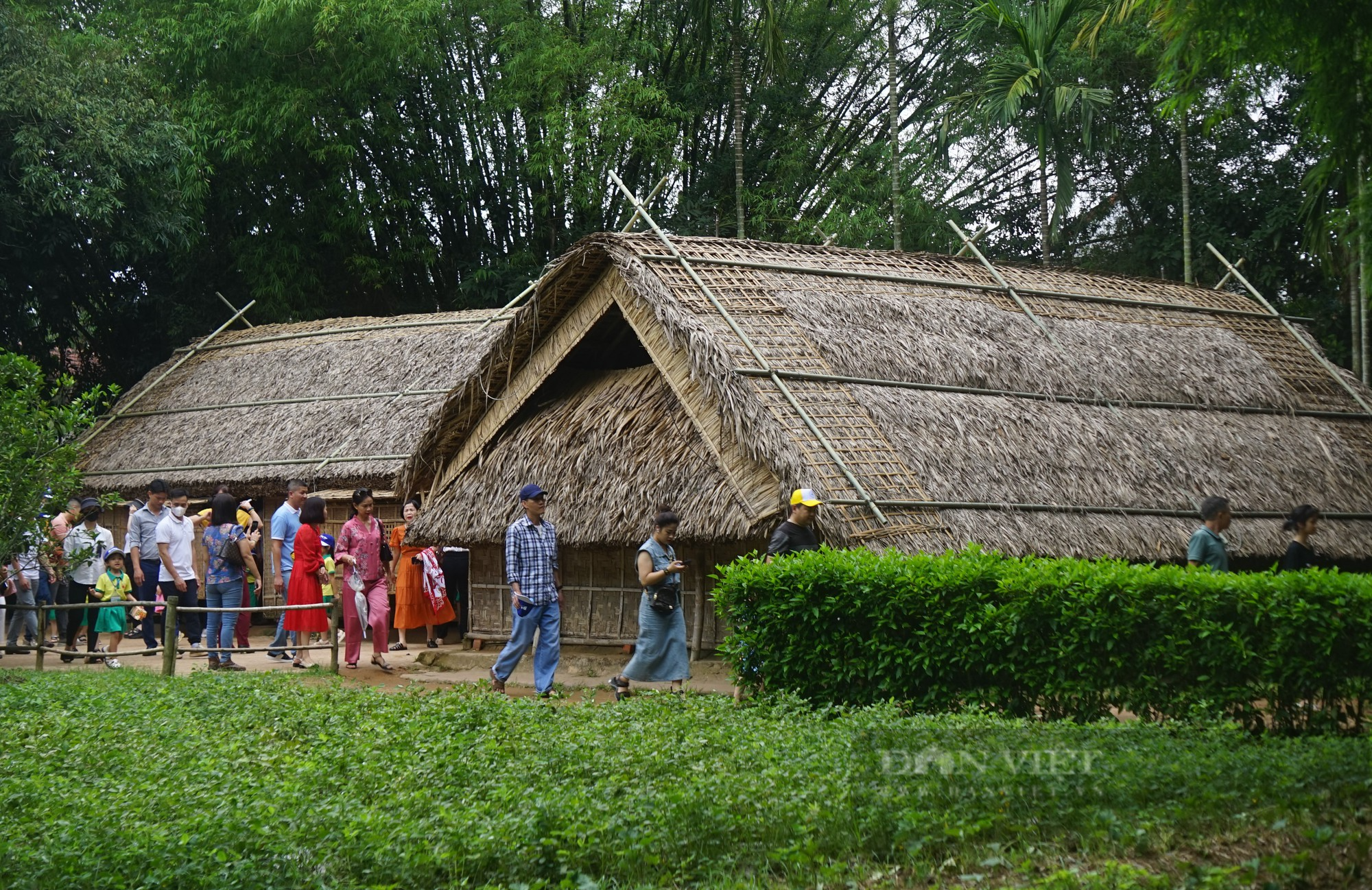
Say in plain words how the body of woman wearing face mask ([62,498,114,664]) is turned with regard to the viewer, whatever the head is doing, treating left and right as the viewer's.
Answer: facing the viewer

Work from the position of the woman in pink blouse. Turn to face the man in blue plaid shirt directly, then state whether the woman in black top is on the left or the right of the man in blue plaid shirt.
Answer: left

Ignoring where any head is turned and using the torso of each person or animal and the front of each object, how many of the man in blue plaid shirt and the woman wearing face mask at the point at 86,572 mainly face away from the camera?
0

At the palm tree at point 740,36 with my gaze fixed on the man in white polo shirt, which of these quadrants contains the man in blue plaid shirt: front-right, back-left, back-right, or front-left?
front-left

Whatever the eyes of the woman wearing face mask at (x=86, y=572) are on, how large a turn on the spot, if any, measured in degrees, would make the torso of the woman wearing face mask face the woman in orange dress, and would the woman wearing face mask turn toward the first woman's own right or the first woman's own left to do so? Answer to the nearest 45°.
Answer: approximately 90° to the first woman's own left

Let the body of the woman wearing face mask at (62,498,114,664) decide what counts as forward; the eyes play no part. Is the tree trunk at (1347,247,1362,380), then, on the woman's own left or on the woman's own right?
on the woman's own left

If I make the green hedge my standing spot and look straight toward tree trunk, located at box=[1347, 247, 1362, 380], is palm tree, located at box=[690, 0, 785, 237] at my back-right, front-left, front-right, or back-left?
front-left

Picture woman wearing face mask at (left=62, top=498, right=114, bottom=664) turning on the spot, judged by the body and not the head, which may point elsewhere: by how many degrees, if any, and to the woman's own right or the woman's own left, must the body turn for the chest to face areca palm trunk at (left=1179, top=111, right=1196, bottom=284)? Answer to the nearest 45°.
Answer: approximately 90° to the woman's own left

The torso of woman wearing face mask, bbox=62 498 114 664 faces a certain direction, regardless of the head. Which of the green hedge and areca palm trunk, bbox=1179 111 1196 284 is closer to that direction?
the green hedge

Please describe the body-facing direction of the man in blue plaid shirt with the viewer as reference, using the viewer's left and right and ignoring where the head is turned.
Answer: facing the viewer and to the right of the viewer
